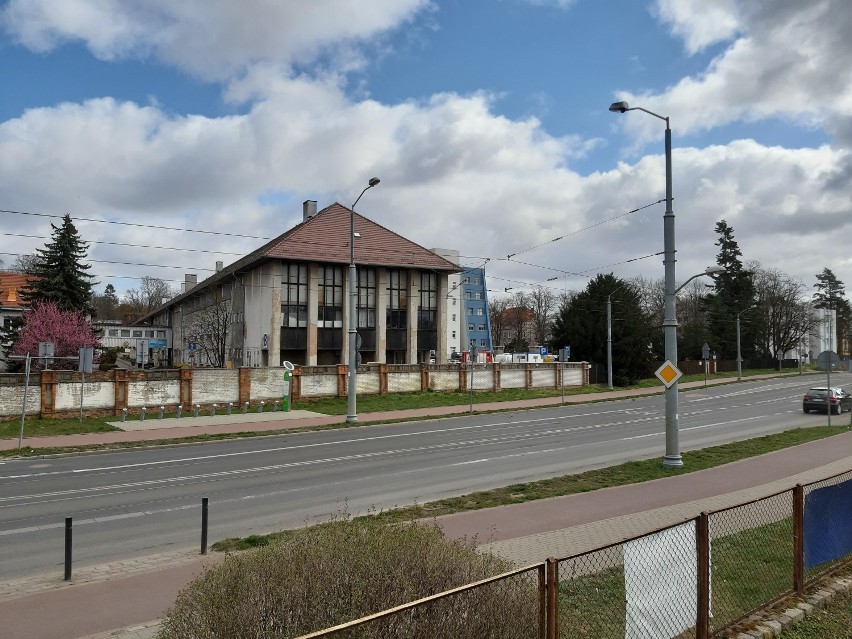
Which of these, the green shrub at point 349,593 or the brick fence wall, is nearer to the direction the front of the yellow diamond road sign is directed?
the green shrub

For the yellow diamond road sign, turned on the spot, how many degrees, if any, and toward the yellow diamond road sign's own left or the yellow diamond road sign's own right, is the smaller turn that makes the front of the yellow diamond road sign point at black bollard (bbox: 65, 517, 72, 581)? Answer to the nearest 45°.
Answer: approximately 45° to the yellow diamond road sign's own right

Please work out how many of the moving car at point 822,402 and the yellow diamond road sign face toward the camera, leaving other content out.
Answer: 1

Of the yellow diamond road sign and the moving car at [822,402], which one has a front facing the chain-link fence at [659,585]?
the yellow diamond road sign

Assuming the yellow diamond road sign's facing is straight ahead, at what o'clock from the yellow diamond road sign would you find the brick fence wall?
The brick fence wall is roughly at 4 o'clock from the yellow diamond road sign.

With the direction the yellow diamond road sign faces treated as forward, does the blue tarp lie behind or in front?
in front

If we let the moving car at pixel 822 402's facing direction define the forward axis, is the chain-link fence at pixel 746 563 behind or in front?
behind

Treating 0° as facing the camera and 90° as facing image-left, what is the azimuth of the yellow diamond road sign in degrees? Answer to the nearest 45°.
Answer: approximately 0°

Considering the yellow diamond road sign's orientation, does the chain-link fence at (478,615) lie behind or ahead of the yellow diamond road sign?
ahead

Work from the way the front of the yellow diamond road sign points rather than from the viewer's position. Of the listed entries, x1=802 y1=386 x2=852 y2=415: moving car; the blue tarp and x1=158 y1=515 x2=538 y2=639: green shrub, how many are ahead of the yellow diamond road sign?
2

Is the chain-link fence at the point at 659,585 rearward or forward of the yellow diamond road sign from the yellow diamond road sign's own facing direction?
forward
